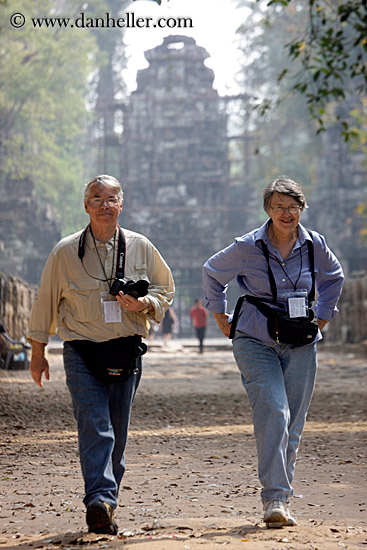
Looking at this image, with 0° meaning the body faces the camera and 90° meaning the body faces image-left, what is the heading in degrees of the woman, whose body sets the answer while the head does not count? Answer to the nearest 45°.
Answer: approximately 0°

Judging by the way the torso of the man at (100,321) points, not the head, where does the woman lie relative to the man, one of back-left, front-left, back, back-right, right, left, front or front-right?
left

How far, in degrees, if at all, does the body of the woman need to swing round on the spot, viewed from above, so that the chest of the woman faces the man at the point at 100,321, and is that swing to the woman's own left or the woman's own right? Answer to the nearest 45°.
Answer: approximately 90° to the woman's own right

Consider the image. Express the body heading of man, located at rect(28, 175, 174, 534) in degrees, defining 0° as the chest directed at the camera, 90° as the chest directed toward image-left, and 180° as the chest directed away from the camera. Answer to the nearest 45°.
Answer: approximately 0°

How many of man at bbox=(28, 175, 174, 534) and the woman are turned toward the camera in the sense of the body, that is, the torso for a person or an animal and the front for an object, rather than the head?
2
